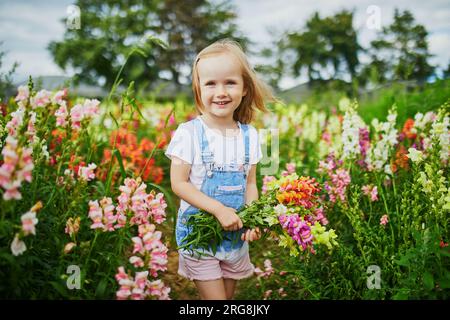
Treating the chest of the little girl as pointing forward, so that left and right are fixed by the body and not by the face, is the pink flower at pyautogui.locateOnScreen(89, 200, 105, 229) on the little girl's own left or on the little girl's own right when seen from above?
on the little girl's own right

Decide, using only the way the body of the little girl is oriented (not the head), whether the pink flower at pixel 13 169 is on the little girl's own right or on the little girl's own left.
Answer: on the little girl's own right

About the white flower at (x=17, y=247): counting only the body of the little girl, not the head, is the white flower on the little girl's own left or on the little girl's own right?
on the little girl's own right

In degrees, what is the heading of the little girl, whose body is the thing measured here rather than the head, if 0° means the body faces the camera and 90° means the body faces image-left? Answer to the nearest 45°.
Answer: approximately 315°

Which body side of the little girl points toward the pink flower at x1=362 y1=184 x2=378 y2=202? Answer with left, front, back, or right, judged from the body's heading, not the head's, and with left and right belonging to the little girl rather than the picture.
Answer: left
